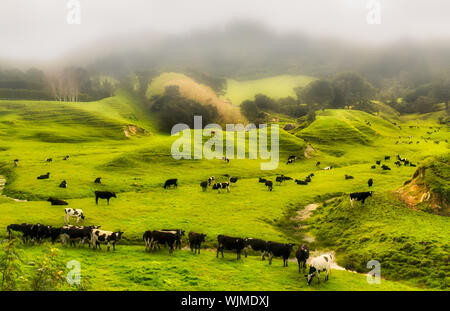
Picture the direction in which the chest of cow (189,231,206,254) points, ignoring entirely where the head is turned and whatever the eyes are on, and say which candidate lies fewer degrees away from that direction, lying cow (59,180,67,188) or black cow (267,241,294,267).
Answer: the black cow

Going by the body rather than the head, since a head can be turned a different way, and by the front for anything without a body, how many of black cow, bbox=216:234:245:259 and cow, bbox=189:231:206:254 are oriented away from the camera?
0

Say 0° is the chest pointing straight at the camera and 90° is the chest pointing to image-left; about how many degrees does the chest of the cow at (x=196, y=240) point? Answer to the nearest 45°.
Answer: approximately 315°

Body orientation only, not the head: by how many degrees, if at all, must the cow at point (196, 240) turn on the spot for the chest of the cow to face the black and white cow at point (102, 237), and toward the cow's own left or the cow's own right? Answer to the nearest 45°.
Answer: approximately 135° to the cow's own right

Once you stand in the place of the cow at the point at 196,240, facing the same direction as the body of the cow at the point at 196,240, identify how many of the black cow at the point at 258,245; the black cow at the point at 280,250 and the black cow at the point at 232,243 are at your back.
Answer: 0

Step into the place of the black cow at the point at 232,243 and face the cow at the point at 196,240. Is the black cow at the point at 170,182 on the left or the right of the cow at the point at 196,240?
right
